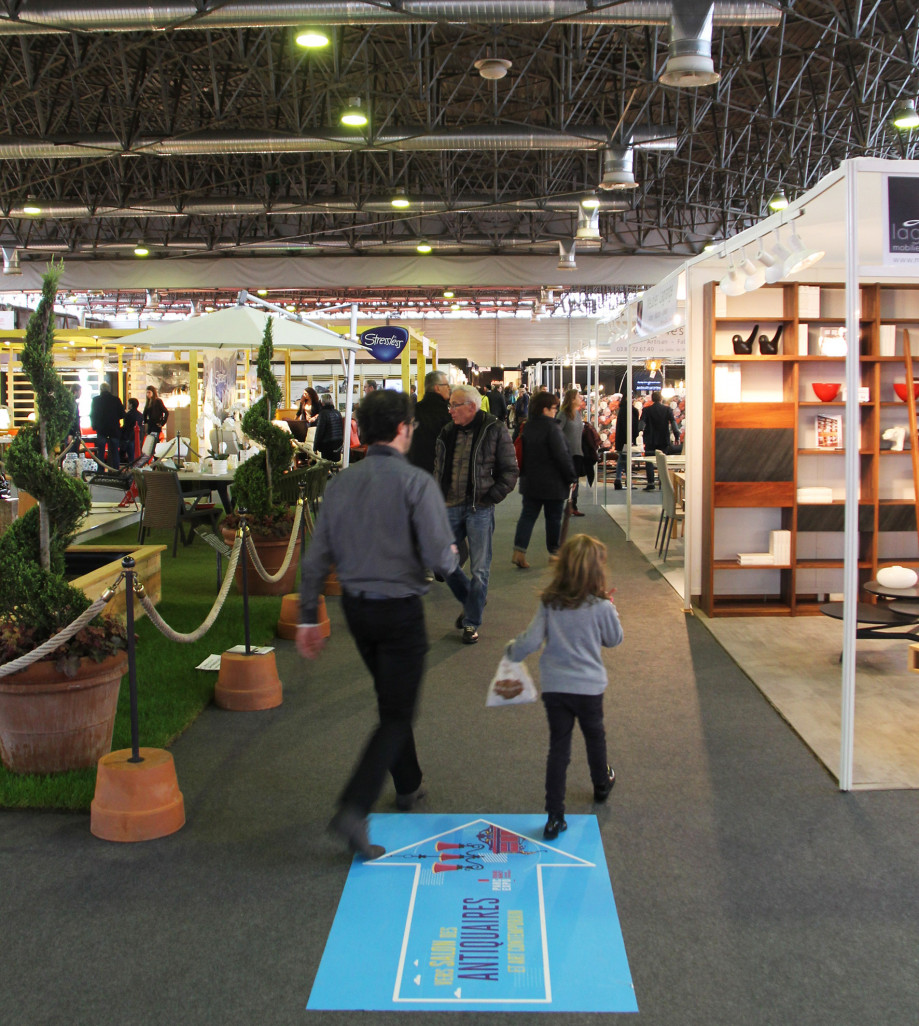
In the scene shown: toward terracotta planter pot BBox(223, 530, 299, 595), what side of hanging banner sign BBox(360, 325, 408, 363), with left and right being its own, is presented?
front

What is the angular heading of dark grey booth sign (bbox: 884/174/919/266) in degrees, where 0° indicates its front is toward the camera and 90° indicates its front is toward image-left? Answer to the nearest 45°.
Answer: approximately 0°

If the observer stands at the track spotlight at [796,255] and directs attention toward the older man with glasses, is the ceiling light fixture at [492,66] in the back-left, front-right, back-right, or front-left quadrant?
front-right

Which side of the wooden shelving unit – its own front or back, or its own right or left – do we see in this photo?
front

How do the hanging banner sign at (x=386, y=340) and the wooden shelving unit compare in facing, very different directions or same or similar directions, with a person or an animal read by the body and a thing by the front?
same or similar directions

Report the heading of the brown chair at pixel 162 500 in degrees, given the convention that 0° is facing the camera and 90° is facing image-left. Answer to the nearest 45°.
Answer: approximately 225°

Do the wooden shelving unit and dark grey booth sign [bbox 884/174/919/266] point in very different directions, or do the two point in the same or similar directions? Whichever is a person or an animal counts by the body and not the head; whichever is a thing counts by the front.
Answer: same or similar directions

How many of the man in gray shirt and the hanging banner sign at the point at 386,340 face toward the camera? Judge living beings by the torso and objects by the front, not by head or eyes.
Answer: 1

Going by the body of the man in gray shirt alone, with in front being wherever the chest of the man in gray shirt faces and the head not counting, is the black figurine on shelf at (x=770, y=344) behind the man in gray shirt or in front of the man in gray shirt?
in front

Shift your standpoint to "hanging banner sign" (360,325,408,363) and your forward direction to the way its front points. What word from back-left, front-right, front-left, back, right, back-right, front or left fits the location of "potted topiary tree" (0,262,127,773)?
front

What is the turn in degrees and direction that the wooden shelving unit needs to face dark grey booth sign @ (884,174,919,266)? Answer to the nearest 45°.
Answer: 0° — it already faces it

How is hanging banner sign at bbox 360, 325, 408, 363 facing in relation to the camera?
toward the camera

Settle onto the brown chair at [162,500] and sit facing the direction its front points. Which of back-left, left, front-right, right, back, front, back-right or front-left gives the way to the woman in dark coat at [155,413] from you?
front-left

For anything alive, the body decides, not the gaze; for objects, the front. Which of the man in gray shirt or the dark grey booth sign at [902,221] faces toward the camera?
the dark grey booth sign

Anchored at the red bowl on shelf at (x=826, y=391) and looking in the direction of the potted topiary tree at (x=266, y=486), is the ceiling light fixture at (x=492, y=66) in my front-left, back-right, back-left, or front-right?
front-right
